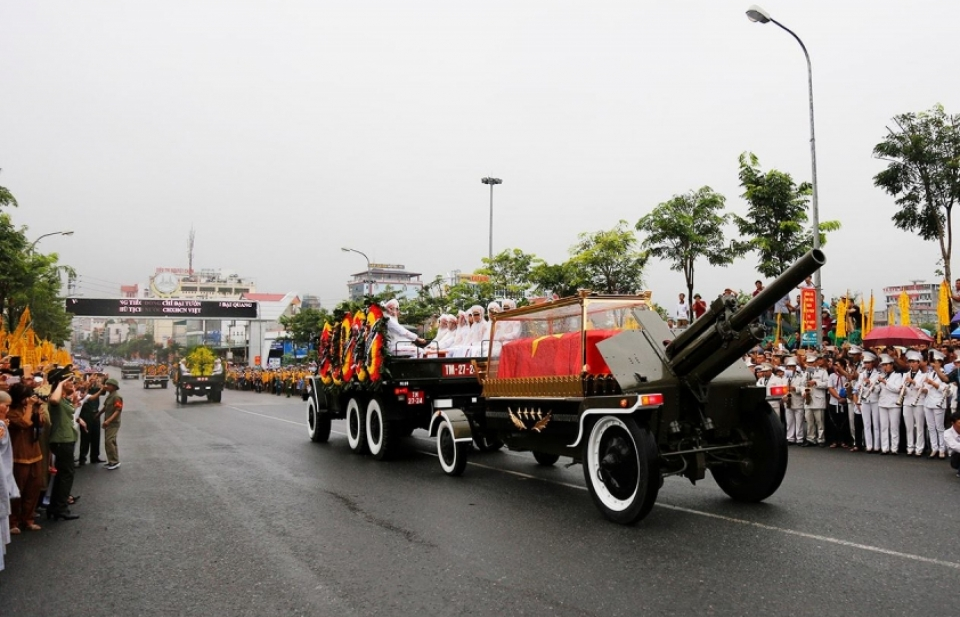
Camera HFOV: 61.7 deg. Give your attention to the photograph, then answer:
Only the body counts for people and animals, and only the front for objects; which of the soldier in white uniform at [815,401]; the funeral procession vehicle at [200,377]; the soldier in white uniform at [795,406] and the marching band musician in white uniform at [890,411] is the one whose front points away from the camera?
the funeral procession vehicle

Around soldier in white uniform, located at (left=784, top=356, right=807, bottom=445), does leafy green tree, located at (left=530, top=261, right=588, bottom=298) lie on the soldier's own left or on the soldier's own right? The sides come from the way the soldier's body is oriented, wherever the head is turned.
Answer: on the soldier's own right

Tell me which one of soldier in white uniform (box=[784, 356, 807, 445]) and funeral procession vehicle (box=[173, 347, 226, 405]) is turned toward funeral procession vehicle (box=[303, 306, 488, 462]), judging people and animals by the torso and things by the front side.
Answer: the soldier in white uniform

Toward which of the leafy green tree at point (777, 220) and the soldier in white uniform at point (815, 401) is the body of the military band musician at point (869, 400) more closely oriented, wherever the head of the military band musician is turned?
the soldier in white uniform

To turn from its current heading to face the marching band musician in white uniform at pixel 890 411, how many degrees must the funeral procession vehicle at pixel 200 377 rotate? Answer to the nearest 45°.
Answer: approximately 180°

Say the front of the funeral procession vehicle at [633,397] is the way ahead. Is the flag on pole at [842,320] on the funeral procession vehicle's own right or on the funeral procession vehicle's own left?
on the funeral procession vehicle's own right

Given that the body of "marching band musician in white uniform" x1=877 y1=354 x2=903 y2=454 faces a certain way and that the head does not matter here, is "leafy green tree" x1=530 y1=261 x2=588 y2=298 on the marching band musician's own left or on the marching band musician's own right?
on the marching band musician's own right

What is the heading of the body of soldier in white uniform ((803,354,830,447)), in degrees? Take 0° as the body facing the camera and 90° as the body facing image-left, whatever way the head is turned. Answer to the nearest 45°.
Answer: approximately 45°
